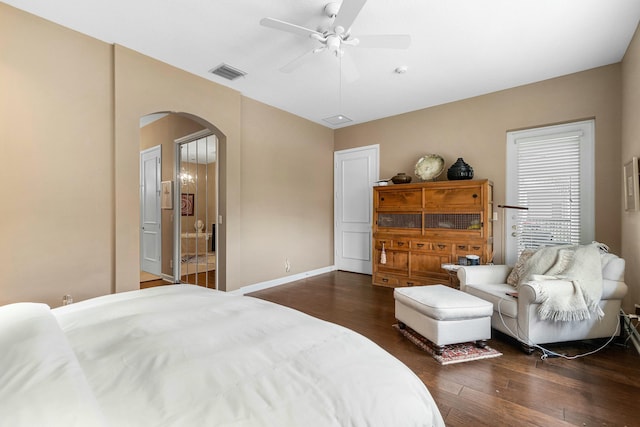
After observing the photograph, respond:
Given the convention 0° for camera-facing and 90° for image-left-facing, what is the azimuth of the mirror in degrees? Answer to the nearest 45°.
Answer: approximately 45°

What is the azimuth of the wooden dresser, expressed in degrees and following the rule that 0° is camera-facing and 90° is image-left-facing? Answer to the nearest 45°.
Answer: approximately 45°

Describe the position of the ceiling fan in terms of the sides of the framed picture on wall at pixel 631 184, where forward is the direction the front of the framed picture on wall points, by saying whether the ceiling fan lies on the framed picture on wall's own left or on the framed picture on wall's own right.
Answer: on the framed picture on wall's own left

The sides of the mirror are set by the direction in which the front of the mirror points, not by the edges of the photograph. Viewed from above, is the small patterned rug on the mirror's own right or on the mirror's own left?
on the mirror's own left

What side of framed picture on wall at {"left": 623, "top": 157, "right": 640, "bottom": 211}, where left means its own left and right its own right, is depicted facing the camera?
left
